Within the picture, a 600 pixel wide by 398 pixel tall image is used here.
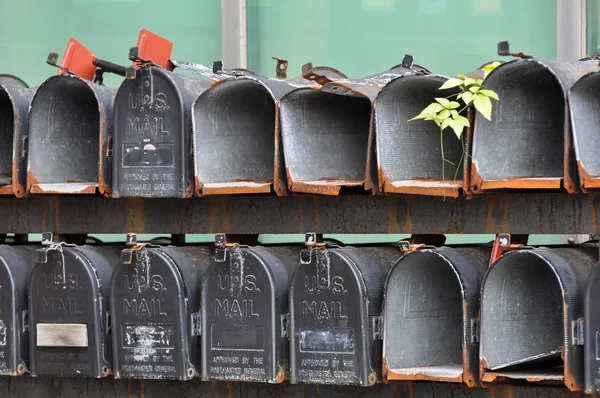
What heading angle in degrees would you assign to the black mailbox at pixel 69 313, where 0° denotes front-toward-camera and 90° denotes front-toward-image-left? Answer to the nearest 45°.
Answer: approximately 45°

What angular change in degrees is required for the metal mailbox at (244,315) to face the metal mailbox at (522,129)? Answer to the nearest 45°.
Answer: approximately 135° to its left

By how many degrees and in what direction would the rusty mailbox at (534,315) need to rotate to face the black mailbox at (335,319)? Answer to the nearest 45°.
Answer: approximately 45° to its right

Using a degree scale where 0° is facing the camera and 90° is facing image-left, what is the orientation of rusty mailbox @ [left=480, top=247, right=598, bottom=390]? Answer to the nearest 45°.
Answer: approximately 45°
